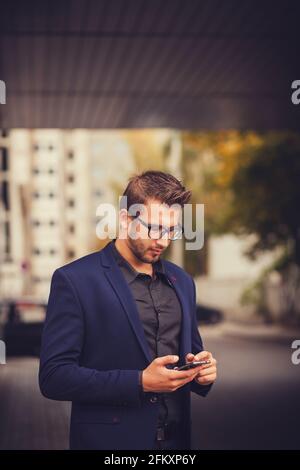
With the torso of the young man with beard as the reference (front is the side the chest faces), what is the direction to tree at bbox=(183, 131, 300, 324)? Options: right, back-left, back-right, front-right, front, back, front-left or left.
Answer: back-left

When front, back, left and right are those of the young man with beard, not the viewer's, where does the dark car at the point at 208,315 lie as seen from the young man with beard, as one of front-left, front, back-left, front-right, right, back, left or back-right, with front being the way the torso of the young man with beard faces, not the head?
back-left

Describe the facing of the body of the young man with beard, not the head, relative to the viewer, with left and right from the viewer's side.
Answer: facing the viewer and to the right of the viewer

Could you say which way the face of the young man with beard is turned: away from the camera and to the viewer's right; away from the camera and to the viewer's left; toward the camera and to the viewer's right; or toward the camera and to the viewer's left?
toward the camera and to the viewer's right
